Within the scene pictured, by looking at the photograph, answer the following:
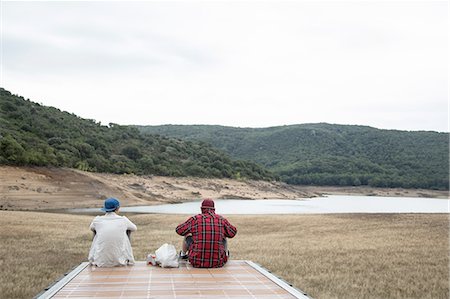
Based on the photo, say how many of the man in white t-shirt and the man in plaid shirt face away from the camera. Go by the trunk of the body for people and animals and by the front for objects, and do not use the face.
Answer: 2

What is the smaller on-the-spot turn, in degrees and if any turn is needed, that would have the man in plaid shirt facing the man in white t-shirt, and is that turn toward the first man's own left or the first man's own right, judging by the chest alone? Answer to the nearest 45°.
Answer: approximately 90° to the first man's own left

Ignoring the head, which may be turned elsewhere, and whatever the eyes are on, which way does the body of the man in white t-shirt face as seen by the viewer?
away from the camera

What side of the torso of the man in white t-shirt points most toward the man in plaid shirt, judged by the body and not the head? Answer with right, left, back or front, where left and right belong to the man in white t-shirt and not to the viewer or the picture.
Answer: right

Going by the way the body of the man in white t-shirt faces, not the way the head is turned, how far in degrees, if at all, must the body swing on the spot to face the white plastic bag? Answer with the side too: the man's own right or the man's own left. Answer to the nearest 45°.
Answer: approximately 90° to the man's own right

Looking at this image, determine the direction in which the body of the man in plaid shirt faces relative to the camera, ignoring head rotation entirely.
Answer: away from the camera

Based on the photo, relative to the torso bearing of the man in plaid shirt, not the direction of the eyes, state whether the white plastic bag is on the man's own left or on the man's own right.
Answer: on the man's own left
